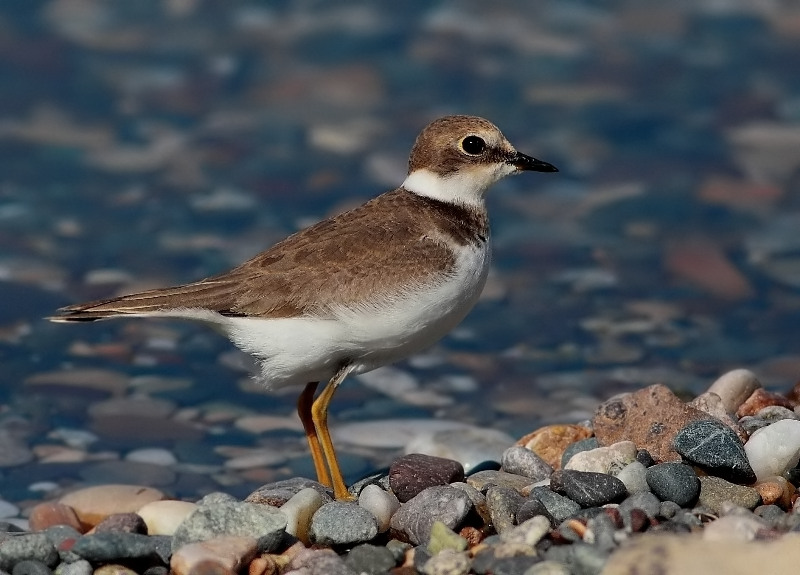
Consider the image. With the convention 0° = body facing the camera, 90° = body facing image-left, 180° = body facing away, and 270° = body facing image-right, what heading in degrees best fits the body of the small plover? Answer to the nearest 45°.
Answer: approximately 270°

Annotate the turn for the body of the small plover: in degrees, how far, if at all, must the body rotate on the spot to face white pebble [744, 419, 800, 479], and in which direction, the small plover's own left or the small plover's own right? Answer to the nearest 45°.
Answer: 0° — it already faces it

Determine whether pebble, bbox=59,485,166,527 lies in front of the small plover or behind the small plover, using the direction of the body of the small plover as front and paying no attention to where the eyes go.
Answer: behind

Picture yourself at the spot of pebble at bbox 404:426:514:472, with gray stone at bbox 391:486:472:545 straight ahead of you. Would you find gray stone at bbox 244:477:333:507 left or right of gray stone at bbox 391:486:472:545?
right

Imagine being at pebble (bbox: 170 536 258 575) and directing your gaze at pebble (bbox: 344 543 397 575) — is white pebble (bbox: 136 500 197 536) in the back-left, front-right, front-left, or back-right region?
back-left

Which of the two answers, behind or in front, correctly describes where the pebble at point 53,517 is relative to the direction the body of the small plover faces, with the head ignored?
behind

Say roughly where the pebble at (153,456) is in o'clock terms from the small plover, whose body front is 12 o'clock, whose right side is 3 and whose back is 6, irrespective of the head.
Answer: The pebble is roughly at 8 o'clock from the small plover.

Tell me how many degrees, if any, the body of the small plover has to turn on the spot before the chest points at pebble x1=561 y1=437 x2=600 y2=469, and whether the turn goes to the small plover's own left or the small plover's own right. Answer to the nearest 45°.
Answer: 0° — it already faces it
